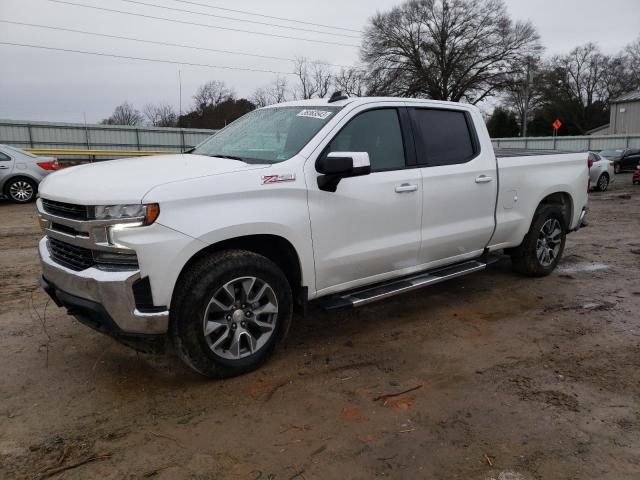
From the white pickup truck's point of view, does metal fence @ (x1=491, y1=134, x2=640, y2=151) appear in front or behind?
behind

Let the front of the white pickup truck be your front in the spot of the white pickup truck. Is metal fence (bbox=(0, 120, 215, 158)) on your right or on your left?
on your right

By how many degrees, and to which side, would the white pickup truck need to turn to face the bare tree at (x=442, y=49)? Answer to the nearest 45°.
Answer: approximately 135° to its right

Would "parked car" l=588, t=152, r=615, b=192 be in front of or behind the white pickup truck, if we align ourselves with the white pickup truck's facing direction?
behind

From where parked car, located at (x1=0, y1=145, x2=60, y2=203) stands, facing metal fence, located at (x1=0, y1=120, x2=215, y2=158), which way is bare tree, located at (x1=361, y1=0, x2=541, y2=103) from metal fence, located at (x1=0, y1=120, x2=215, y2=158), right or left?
right

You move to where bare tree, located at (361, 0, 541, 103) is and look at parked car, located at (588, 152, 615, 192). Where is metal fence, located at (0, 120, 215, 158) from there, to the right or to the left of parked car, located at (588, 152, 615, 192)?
right

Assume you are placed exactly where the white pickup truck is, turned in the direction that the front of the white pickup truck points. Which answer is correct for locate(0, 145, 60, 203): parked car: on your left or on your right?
on your right

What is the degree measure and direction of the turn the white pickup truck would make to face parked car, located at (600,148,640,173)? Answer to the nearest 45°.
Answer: approximately 180°
